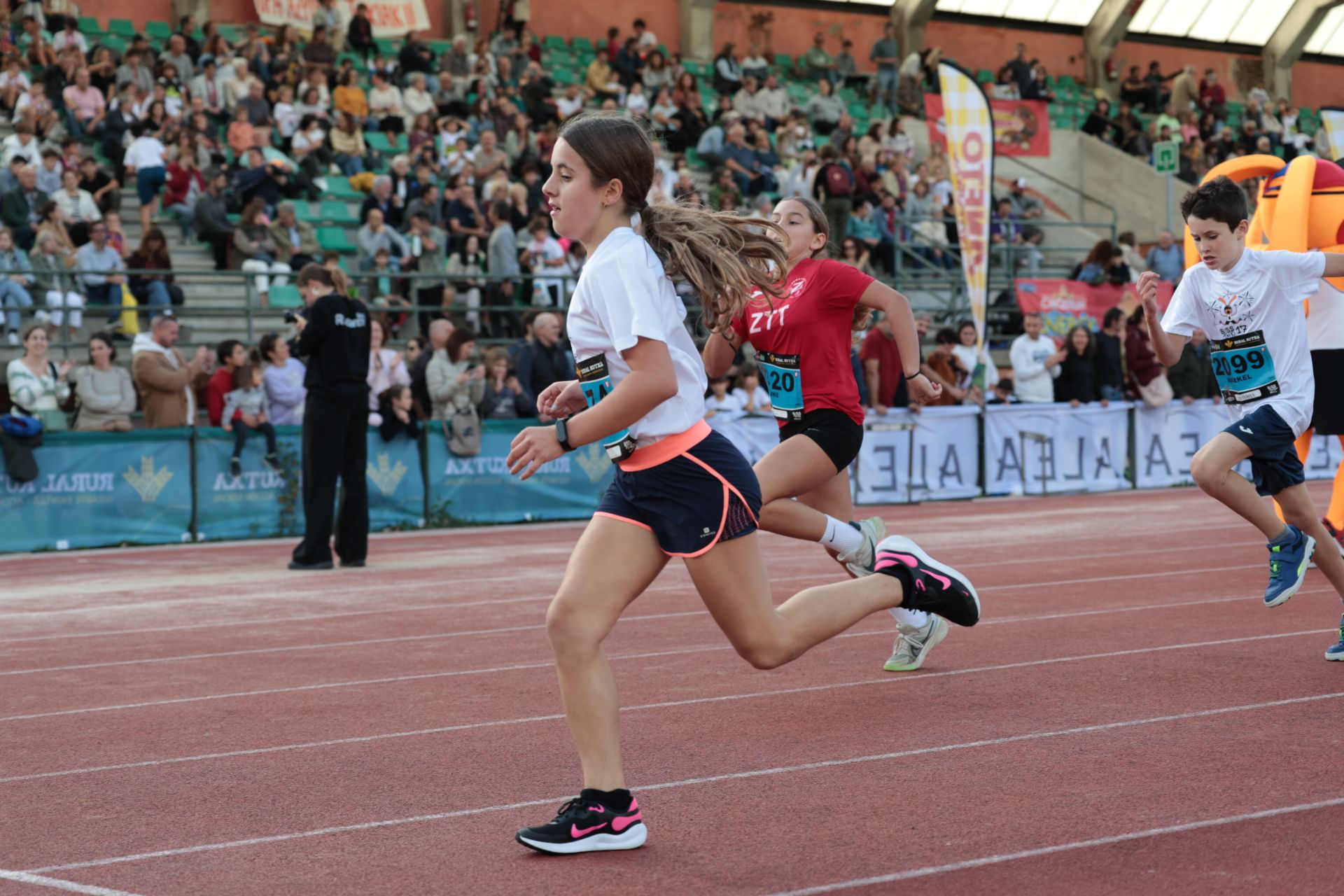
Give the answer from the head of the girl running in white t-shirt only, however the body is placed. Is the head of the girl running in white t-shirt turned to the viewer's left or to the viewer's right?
to the viewer's left

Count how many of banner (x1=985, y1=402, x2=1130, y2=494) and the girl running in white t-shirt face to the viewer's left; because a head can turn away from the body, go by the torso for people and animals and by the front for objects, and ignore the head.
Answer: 1

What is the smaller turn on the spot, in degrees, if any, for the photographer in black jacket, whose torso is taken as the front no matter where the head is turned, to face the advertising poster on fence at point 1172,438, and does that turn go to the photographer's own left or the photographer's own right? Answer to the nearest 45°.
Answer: approximately 90° to the photographer's own right

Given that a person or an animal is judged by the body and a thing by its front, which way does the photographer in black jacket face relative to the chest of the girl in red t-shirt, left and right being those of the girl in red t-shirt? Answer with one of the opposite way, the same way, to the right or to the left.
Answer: to the right

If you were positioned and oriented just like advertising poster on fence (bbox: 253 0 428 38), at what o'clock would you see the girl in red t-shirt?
The girl in red t-shirt is roughly at 12 o'clock from the advertising poster on fence.

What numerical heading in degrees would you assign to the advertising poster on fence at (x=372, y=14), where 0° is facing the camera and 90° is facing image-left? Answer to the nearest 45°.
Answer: approximately 0°

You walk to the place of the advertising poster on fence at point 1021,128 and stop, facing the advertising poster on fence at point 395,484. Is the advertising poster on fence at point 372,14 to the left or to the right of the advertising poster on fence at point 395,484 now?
right

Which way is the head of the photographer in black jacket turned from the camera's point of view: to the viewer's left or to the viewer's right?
to the viewer's left

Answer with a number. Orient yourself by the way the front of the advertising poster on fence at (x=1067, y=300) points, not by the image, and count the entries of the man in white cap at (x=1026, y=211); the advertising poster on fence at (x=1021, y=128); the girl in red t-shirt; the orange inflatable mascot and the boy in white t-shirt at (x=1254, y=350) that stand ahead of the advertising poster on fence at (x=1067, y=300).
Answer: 3
